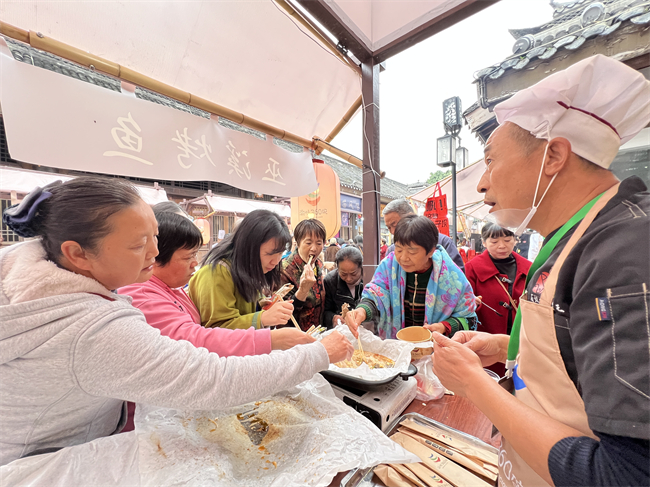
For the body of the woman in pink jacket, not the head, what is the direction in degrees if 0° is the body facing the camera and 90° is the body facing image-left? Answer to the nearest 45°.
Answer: approximately 270°

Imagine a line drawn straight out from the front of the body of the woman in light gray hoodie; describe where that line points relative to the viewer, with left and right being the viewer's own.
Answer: facing to the right of the viewer

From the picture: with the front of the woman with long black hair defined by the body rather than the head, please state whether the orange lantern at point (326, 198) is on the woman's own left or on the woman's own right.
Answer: on the woman's own left

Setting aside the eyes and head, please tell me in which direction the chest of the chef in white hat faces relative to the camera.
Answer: to the viewer's left

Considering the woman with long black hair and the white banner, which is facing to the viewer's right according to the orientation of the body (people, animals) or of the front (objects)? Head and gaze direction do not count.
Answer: the woman with long black hair

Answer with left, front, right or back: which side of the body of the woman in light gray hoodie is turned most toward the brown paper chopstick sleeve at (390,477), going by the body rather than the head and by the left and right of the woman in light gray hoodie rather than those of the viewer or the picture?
front

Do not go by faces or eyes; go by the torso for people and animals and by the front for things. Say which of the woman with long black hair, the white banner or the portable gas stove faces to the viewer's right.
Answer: the woman with long black hair

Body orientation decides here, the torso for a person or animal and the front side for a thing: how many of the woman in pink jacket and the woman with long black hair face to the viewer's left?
0

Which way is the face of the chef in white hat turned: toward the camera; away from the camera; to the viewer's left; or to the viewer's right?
to the viewer's left

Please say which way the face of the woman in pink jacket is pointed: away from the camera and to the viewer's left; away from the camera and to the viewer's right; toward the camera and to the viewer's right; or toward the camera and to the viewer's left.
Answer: toward the camera and to the viewer's right

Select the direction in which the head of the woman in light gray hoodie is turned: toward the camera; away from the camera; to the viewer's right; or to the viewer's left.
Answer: to the viewer's right
